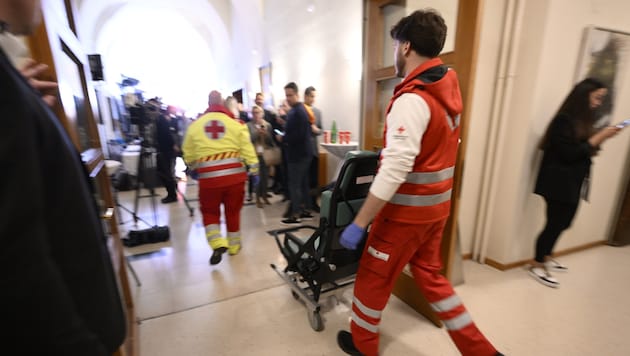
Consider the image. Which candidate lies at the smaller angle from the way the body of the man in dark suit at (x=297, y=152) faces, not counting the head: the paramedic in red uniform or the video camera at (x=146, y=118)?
the video camera

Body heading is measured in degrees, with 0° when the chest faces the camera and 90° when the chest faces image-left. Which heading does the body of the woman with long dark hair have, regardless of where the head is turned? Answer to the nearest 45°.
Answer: approximately 270°

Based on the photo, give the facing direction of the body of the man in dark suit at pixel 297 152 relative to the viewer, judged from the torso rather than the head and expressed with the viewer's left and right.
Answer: facing to the left of the viewer

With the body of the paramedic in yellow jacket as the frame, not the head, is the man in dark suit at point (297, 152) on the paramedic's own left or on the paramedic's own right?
on the paramedic's own right

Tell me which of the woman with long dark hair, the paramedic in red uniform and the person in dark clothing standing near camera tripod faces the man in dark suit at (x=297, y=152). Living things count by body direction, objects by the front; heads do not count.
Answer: the paramedic in red uniform

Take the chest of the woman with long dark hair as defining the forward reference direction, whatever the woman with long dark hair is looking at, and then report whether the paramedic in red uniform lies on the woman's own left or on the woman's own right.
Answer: on the woman's own right

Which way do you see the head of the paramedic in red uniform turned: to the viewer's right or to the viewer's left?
to the viewer's left

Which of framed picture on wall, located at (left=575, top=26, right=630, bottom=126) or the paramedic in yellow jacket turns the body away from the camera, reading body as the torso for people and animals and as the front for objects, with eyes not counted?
the paramedic in yellow jacket

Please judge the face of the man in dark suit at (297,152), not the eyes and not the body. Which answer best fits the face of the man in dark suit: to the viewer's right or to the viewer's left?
to the viewer's left

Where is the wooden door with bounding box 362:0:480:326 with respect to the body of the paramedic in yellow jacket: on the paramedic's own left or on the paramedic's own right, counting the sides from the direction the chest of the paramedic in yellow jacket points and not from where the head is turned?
on the paramedic's own right

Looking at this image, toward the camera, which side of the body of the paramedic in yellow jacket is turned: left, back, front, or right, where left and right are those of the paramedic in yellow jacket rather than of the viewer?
back

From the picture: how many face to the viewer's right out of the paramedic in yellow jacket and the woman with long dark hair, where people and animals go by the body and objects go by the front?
1

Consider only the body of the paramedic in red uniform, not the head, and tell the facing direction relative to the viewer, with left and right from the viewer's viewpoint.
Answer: facing away from the viewer and to the left of the viewer
